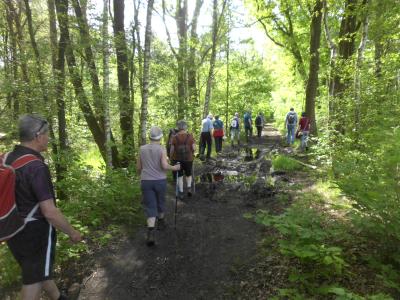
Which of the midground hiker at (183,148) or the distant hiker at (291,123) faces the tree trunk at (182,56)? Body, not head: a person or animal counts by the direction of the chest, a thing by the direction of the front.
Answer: the midground hiker at (183,148)

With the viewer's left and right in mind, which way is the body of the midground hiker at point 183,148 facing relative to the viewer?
facing away from the viewer

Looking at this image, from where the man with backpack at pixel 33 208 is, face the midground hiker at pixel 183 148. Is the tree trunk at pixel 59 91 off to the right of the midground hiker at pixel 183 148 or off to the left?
left

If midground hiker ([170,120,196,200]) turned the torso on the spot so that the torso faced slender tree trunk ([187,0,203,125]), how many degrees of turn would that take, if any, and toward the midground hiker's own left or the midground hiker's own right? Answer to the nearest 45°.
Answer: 0° — they already face it

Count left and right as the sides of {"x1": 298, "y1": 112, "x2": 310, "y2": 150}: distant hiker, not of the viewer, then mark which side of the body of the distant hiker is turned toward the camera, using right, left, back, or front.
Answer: back

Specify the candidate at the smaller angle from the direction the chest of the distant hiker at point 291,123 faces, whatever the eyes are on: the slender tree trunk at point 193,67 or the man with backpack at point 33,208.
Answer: the slender tree trunk

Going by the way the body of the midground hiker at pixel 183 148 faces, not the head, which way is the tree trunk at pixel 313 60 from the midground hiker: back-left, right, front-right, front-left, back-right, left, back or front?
front-right

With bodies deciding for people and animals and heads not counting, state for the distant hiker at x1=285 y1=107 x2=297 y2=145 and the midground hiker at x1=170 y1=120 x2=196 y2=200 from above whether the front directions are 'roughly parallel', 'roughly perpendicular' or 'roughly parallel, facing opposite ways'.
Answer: roughly parallel

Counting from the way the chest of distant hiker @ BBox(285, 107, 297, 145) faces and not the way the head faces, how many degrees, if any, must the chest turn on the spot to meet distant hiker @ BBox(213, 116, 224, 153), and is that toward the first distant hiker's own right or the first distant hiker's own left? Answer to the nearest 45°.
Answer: approximately 135° to the first distant hiker's own left

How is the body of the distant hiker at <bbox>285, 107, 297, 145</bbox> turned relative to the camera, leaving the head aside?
away from the camera

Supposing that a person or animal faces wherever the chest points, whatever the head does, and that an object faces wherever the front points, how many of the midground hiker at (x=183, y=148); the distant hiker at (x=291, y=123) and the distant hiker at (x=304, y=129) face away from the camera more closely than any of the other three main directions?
3

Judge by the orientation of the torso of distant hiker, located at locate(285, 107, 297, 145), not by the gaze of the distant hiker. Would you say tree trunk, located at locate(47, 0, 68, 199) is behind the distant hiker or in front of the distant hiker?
behind

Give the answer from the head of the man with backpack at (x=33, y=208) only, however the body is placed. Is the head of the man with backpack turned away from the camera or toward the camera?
away from the camera

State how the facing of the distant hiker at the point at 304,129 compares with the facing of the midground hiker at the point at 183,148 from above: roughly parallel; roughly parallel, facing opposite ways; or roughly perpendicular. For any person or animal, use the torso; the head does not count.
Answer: roughly parallel

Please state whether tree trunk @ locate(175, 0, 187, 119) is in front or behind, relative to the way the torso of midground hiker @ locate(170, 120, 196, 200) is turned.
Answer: in front

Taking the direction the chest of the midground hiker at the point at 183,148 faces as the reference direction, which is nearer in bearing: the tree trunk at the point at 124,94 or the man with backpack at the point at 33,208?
the tree trunk

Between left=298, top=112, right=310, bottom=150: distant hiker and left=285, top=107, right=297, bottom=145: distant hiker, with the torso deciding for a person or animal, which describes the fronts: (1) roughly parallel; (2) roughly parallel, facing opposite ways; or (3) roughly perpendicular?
roughly parallel

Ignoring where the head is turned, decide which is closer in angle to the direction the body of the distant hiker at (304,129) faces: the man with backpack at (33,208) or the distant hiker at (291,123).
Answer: the distant hiker
